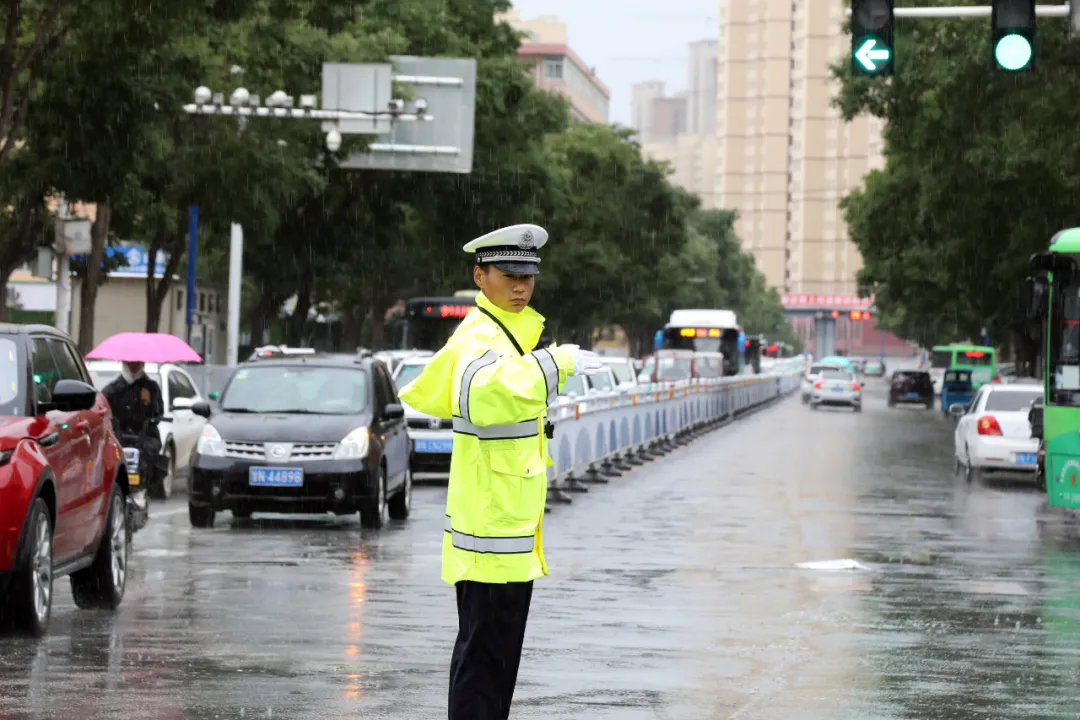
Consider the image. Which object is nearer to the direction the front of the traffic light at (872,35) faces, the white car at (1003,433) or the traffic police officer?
the traffic police officer

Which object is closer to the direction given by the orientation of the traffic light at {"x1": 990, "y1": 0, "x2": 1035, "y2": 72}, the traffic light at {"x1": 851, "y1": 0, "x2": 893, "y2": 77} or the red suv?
the red suv

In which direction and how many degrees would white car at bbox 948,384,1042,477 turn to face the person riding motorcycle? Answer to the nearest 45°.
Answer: approximately 135° to its left

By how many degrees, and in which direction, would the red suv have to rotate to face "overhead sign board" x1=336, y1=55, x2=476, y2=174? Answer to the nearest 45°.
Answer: approximately 135° to its right

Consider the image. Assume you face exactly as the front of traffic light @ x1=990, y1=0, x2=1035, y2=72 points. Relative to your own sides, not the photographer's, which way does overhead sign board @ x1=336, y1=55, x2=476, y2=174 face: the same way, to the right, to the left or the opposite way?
the opposite way

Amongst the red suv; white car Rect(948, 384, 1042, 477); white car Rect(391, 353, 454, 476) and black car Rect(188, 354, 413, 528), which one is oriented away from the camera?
white car Rect(948, 384, 1042, 477)

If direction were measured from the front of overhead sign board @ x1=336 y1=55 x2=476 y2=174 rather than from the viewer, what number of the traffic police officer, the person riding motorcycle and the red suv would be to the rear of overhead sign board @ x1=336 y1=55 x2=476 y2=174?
3

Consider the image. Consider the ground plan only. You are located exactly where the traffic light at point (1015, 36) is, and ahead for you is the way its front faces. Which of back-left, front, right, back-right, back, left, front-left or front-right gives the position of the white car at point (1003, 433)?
back

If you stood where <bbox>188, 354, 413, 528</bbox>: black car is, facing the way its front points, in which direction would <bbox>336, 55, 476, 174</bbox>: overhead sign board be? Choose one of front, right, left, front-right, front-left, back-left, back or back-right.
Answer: back

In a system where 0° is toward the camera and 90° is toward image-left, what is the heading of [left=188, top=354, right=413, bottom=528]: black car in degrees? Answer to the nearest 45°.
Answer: approximately 0°

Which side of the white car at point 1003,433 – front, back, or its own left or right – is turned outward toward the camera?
back

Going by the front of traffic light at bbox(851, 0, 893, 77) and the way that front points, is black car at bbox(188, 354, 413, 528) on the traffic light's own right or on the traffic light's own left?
on the traffic light's own right

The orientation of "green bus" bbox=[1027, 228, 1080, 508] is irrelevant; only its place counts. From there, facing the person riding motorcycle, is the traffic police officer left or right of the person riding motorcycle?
left

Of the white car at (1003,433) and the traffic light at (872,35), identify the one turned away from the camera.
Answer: the white car

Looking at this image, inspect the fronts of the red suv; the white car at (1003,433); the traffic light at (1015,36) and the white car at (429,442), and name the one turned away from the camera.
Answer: the white car at (1003,433)
